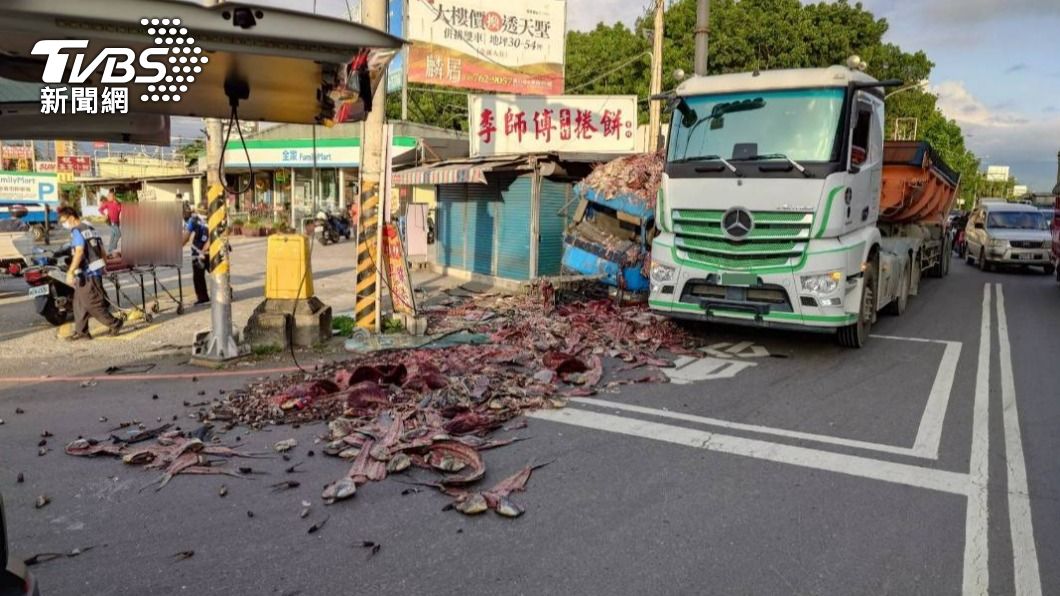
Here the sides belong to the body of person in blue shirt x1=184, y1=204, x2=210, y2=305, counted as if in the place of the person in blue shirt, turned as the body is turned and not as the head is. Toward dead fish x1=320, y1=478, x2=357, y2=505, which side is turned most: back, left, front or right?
left

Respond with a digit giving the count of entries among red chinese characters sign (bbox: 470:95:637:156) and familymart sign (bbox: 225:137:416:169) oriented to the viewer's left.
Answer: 0

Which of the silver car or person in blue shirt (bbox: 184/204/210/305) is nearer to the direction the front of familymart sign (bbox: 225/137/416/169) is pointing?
the person in blue shirt

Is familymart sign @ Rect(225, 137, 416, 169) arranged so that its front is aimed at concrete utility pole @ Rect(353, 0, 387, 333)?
yes

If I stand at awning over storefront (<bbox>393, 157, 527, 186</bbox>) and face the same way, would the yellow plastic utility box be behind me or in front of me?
in front

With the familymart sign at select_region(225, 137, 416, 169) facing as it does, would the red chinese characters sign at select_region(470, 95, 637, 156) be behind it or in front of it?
in front

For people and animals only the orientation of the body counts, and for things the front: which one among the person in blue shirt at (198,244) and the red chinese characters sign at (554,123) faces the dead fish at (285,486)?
the red chinese characters sign

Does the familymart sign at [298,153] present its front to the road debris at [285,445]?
yes

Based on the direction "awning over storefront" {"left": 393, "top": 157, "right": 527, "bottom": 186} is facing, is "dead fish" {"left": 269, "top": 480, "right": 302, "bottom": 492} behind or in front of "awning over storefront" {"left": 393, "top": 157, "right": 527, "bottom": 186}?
in front

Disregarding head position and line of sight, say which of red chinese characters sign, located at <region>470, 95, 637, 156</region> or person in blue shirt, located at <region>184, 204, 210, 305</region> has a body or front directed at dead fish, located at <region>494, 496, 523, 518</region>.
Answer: the red chinese characters sign

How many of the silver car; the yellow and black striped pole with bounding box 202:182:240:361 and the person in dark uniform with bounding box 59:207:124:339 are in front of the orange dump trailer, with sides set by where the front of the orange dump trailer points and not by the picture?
2

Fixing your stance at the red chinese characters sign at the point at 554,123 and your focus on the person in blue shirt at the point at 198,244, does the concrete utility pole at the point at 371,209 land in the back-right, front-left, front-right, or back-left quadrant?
front-left

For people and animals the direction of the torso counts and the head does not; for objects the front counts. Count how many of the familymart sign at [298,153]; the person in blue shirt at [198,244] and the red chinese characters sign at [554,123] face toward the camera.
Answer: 2

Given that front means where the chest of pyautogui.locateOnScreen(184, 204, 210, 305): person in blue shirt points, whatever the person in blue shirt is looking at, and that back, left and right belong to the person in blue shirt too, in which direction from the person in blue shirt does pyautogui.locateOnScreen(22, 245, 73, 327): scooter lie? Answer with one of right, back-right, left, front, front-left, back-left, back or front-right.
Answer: front-left

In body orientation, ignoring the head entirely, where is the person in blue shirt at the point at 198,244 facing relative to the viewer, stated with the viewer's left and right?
facing to the left of the viewer

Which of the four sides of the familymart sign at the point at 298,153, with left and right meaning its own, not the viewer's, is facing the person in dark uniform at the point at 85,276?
front

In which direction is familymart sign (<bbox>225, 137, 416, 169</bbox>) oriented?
toward the camera

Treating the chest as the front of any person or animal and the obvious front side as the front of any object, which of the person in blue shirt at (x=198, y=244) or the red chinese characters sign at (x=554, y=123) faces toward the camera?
the red chinese characters sign

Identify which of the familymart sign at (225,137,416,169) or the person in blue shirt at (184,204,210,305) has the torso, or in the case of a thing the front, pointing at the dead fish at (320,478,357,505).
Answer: the familymart sign
